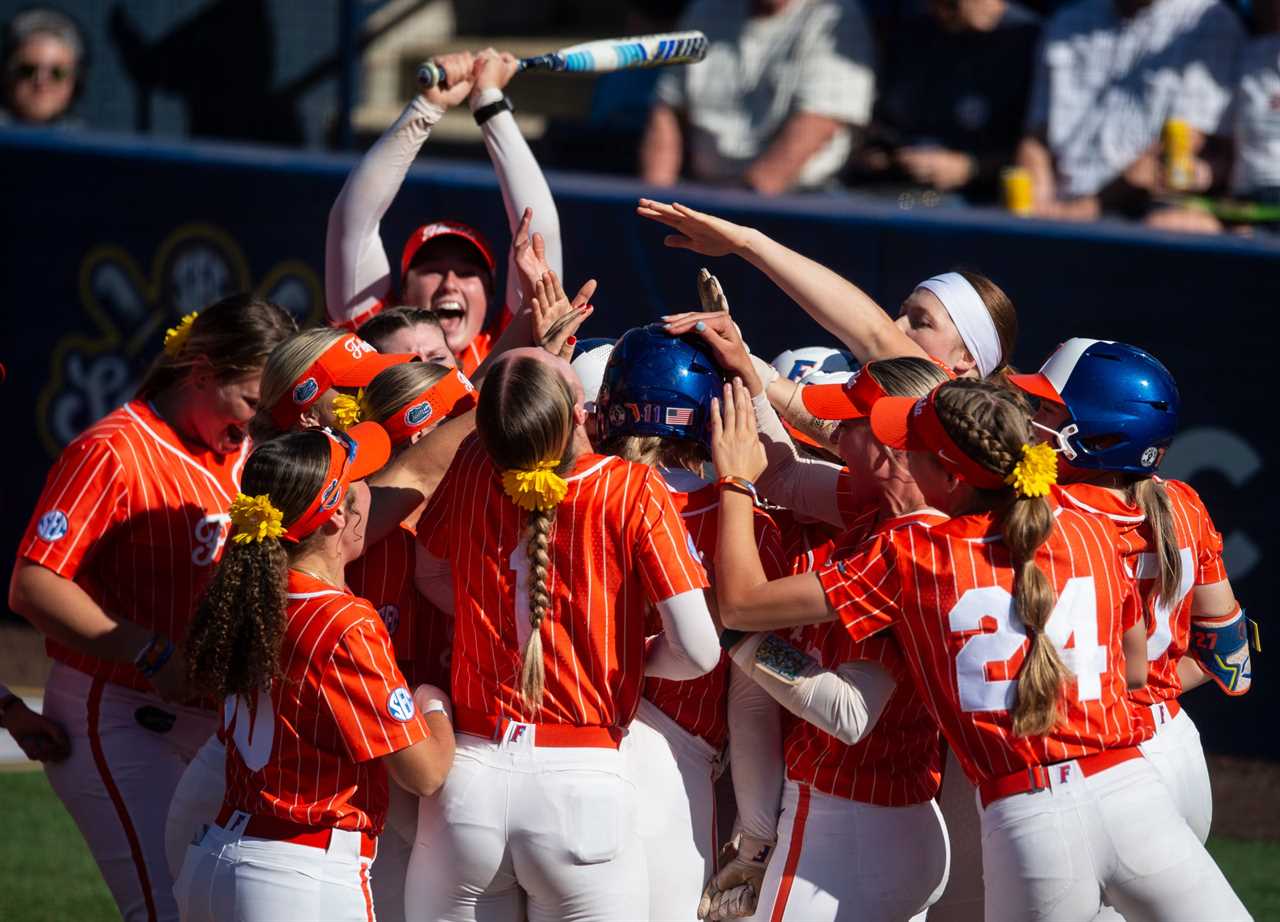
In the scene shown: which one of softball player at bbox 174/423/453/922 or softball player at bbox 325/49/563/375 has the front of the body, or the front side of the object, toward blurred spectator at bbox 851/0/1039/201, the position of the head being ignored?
softball player at bbox 174/423/453/922

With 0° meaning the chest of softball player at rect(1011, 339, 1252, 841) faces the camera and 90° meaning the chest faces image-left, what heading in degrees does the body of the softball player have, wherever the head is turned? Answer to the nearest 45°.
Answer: approximately 135°

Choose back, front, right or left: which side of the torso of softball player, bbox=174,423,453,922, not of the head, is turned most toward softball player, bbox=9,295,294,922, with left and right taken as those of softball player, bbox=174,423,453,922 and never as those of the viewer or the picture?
left

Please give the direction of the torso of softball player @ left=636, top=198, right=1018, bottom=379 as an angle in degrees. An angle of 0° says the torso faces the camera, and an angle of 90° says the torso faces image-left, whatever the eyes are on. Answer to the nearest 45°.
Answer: approximately 90°

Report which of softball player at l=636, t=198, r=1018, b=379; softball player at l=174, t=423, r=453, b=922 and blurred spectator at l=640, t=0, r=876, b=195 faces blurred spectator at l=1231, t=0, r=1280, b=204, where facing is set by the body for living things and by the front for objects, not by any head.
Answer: softball player at l=174, t=423, r=453, b=922

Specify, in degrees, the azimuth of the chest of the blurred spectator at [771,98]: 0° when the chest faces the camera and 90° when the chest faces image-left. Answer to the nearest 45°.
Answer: approximately 45°

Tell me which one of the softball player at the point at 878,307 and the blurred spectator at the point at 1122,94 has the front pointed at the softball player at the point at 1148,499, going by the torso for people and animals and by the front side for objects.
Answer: the blurred spectator

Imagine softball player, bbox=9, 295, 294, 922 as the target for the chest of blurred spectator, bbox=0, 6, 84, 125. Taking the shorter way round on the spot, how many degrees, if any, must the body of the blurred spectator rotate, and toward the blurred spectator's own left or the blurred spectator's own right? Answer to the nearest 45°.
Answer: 0° — they already face them

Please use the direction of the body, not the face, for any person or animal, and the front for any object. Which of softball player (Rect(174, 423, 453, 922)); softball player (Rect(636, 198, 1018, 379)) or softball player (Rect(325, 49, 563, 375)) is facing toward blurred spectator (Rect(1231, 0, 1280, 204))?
softball player (Rect(174, 423, 453, 922))

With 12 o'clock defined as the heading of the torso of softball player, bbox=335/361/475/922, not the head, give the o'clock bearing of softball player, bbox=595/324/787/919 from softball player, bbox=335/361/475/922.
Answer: softball player, bbox=595/324/787/919 is roughly at 1 o'clock from softball player, bbox=335/361/475/922.

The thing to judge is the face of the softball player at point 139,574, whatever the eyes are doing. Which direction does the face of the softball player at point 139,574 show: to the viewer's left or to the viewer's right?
to the viewer's right

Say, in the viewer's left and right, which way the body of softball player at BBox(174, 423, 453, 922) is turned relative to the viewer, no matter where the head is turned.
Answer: facing away from the viewer and to the right of the viewer

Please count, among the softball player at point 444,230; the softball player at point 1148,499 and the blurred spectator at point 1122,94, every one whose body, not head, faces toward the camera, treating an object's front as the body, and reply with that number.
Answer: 2
